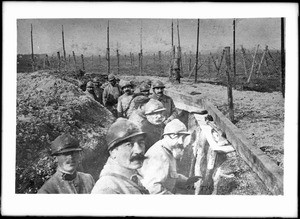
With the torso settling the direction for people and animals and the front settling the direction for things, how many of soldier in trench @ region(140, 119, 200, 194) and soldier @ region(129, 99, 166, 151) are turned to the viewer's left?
0

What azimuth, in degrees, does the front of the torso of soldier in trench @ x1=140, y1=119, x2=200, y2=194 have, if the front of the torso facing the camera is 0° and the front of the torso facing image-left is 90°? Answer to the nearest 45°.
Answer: approximately 315°
